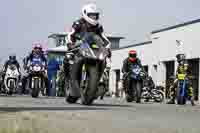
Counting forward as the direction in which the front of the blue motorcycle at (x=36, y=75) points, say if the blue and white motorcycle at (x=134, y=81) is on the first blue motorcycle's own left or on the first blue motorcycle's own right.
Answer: on the first blue motorcycle's own left

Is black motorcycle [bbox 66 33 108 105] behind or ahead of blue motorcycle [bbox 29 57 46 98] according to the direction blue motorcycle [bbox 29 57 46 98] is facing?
ahead

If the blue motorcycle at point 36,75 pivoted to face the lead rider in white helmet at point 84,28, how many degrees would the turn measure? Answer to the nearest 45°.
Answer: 0° — it already faces them

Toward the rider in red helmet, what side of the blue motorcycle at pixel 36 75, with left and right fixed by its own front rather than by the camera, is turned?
left

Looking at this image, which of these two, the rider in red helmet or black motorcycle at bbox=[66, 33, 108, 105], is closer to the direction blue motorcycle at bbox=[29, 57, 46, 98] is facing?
the black motorcycle
